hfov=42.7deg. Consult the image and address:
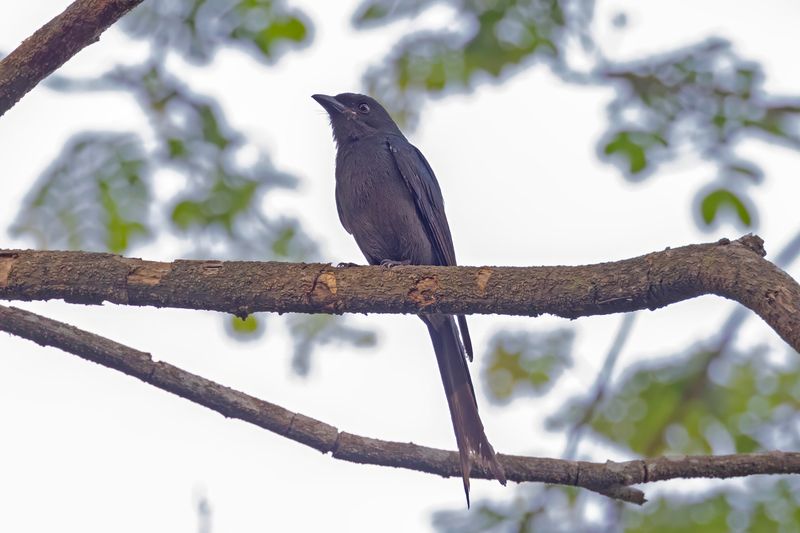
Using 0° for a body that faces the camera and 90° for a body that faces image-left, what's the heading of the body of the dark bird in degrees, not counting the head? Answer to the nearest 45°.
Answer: approximately 45°
